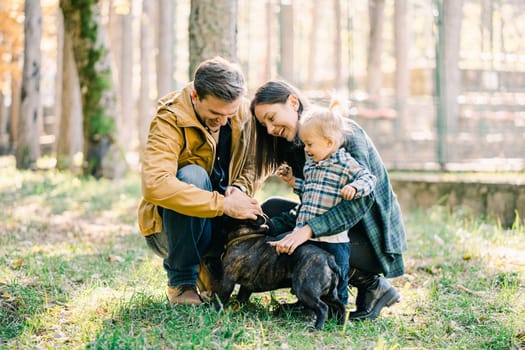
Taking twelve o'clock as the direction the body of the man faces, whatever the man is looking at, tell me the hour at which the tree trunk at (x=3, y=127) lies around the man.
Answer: The tree trunk is roughly at 7 o'clock from the man.

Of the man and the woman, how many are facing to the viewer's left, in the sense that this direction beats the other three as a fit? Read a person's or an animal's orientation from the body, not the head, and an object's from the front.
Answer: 1

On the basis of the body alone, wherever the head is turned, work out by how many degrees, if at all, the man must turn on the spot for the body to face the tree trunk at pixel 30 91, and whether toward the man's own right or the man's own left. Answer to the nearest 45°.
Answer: approximately 135° to the man's own left

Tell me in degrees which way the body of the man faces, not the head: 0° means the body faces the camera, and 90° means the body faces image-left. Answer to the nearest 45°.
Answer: approximately 315°

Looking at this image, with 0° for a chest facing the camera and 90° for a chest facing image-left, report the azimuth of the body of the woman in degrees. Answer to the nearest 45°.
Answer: approximately 90°

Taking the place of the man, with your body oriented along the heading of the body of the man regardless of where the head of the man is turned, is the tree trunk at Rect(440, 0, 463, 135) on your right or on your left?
on your left

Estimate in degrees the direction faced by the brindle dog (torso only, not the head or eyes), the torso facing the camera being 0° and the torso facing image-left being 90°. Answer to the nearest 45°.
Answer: approximately 135°

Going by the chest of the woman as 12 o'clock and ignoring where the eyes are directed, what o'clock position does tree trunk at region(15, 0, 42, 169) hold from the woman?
The tree trunk is roughly at 2 o'clock from the woman.

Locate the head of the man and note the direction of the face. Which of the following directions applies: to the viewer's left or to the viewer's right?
to the viewer's right

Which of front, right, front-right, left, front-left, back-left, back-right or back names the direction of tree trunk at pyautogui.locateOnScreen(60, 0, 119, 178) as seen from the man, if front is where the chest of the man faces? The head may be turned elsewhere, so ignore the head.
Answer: back-left

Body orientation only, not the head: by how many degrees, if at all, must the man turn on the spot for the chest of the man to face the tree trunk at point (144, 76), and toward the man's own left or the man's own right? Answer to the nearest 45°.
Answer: approximately 135° to the man's own left

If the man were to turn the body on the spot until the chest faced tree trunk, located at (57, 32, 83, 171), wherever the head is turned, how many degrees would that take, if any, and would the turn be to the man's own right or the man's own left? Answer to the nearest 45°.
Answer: approximately 135° to the man's own left
